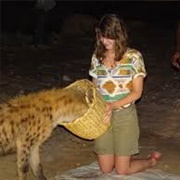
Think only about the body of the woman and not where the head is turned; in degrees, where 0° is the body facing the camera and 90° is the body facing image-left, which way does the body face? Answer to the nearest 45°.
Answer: approximately 45°

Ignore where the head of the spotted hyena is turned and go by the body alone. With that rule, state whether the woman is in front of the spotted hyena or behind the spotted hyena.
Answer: in front

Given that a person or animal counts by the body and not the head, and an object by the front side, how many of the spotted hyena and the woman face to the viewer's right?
1

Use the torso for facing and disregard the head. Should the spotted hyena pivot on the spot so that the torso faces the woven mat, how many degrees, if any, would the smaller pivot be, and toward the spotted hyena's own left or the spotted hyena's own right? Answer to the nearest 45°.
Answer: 0° — it already faces it

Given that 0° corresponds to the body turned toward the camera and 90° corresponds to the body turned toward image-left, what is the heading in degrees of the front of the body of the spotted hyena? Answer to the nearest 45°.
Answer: approximately 270°
